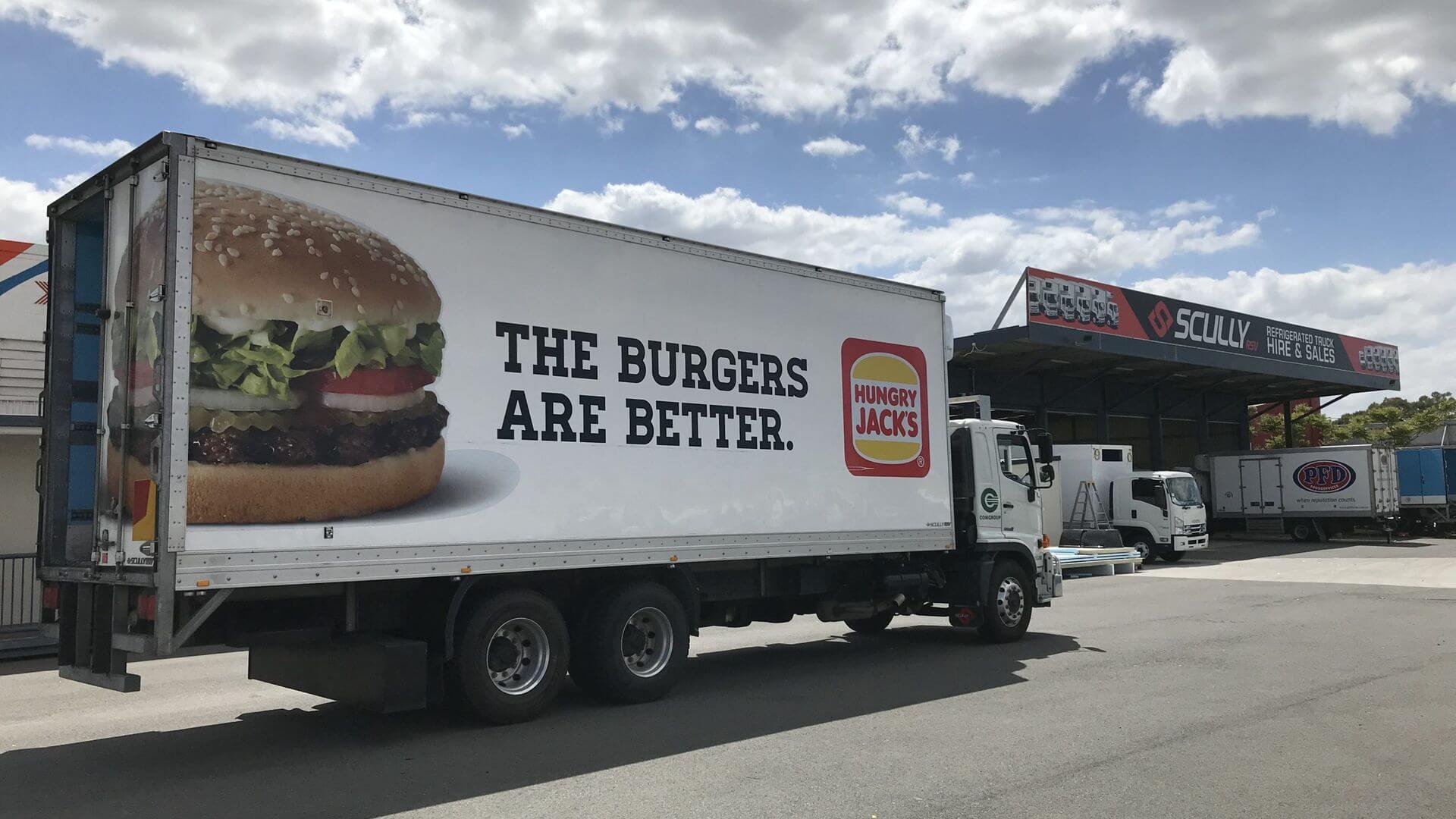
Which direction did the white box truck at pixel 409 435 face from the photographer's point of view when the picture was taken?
facing away from the viewer and to the right of the viewer

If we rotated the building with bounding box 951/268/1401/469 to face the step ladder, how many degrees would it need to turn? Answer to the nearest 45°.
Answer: approximately 45° to its right

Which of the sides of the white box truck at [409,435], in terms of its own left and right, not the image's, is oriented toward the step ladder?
front

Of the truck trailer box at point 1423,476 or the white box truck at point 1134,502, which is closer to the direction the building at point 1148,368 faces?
the white box truck

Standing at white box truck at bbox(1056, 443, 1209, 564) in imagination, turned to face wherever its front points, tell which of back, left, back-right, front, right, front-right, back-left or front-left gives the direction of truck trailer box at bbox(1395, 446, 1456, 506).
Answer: left

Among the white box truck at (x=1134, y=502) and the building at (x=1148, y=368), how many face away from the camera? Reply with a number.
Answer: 0

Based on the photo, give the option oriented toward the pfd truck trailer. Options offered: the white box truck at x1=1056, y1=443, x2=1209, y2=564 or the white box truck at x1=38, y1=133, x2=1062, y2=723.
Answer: the white box truck at x1=38, y1=133, x2=1062, y2=723

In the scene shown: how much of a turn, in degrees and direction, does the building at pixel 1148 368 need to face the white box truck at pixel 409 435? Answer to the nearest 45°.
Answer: approximately 45° to its right

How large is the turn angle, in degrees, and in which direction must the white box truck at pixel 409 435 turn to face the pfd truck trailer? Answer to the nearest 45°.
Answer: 0° — it already faces it

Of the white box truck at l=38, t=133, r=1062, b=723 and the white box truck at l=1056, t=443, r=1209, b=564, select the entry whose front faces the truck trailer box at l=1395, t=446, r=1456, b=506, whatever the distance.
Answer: the white box truck at l=38, t=133, r=1062, b=723

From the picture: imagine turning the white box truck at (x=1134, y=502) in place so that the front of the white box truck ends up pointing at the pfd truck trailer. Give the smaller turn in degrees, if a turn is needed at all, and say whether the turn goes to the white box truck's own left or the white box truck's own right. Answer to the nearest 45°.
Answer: approximately 90° to the white box truck's own left
